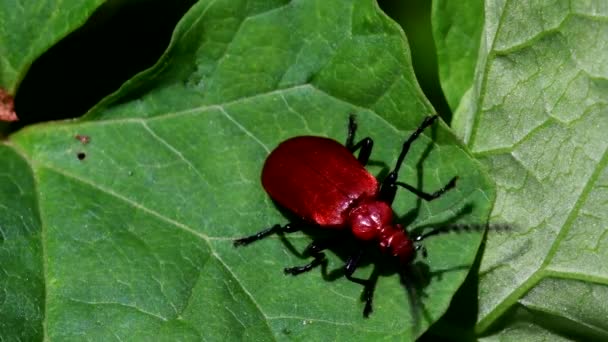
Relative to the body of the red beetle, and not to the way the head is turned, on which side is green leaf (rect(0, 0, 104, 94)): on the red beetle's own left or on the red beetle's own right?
on the red beetle's own right

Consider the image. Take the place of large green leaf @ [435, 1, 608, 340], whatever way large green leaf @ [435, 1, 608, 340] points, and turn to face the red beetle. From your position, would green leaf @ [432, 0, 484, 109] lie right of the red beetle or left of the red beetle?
right

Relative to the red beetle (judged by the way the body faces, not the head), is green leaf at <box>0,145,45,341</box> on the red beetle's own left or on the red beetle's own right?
on the red beetle's own right

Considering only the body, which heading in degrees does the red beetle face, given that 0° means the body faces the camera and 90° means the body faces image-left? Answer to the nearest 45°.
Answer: approximately 315°
